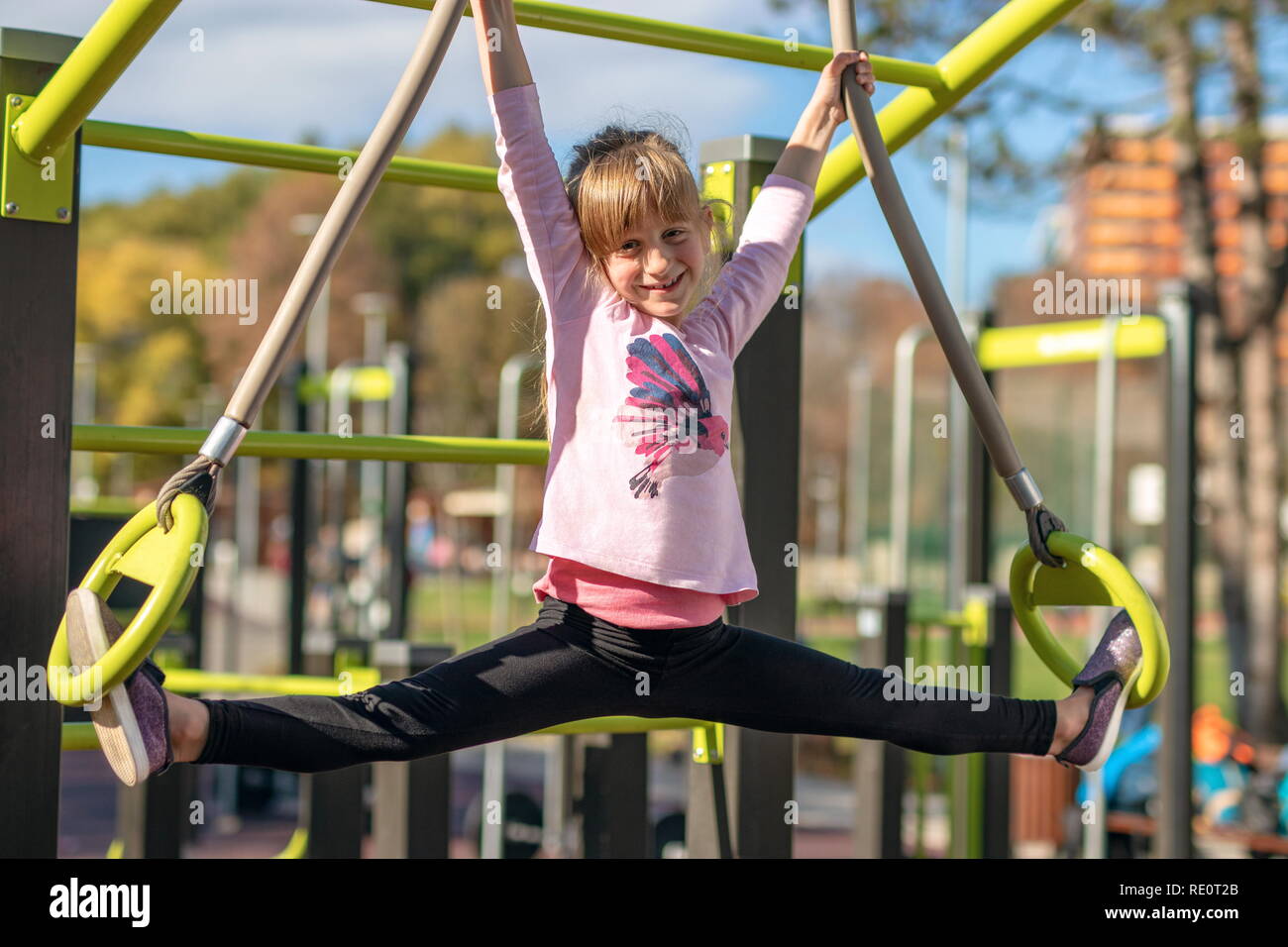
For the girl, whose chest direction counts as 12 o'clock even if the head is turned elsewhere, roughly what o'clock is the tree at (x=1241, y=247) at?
The tree is roughly at 7 o'clock from the girl.

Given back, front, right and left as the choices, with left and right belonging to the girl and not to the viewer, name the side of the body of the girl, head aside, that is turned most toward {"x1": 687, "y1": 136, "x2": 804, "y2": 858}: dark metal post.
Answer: back

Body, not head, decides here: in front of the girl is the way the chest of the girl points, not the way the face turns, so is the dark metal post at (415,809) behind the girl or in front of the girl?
behind

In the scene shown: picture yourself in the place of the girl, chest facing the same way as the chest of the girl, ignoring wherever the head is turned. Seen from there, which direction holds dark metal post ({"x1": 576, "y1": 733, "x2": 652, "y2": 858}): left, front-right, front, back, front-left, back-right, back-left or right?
back

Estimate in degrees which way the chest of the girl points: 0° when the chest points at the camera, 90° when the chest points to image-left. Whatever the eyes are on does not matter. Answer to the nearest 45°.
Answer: approximately 0°

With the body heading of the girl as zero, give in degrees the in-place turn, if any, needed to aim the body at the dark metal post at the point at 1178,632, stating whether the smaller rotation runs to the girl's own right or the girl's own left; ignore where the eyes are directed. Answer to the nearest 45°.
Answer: approximately 135° to the girl's own left
